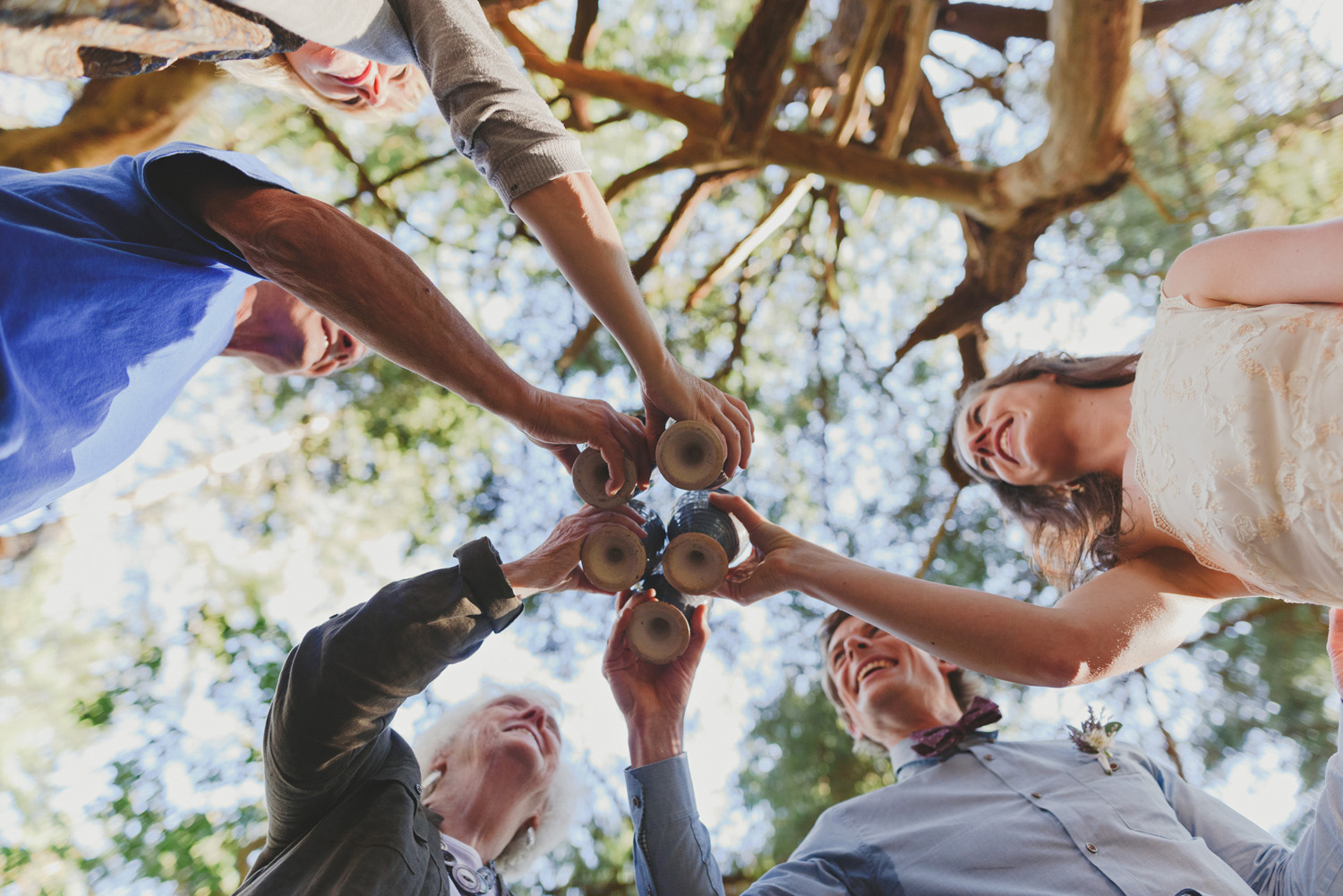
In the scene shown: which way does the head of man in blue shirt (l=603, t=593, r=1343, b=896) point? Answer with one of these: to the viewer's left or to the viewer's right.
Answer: to the viewer's left

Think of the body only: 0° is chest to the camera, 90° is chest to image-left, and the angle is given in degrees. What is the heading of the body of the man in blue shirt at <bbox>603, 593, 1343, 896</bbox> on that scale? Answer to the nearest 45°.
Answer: approximately 0°

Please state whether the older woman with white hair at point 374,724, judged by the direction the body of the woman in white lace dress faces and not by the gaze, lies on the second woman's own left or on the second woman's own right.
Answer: on the second woman's own right

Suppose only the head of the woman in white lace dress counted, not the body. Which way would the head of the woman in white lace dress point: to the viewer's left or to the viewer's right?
to the viewer's left

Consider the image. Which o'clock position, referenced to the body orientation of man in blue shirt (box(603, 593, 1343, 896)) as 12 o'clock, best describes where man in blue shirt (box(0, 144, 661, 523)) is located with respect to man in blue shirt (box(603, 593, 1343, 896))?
man in blue shirt (box(0, 144, 661, 523)) is roughly at 1 o'clock from man in blue shirt (box(603, 593, 1343, 896)).

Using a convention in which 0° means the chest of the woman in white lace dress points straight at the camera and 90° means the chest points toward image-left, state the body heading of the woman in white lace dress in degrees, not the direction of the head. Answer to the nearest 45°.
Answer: approximately 0°

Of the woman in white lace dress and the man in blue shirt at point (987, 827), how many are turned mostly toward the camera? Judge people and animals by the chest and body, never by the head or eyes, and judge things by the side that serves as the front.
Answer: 2
